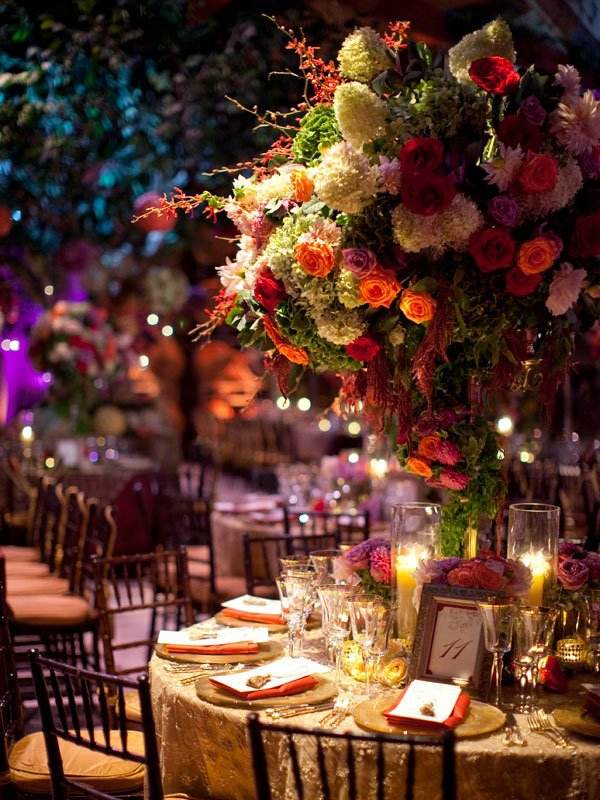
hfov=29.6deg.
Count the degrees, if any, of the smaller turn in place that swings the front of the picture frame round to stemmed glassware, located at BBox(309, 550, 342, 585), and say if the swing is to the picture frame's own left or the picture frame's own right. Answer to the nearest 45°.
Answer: approximately 135° to the picture frame's own right

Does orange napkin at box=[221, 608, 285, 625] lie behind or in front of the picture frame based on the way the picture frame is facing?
behind

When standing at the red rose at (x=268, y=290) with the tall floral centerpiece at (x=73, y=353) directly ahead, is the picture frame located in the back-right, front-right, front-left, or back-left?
back-right

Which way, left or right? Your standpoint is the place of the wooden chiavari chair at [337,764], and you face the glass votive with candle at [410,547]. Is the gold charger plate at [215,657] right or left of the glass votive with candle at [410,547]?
left

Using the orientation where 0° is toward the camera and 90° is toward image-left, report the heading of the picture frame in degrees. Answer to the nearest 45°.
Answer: approximately 0°
